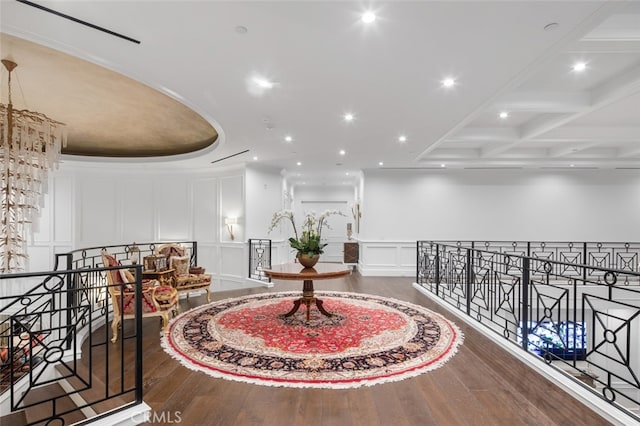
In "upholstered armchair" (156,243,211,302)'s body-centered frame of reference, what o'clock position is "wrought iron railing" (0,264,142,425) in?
The wrought iron railing is roughly at 2 o'clock from the upholstered armchair.

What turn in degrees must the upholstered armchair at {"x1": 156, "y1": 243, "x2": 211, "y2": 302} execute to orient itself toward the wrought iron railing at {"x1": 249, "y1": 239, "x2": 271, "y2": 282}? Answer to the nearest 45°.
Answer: approximately 90° to its left

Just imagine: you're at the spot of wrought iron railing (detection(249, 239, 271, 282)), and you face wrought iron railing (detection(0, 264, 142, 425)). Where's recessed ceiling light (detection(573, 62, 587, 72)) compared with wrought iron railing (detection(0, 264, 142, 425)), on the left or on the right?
left

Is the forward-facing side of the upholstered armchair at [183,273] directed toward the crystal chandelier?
no

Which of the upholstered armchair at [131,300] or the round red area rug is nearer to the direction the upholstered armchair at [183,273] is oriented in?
the round red area rug

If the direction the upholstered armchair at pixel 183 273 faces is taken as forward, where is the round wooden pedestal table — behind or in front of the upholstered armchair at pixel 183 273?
in front

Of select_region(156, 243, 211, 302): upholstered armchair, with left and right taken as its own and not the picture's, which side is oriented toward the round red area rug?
front

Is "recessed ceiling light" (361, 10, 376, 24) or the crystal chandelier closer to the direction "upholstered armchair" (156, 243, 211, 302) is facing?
the recessed ceiling light

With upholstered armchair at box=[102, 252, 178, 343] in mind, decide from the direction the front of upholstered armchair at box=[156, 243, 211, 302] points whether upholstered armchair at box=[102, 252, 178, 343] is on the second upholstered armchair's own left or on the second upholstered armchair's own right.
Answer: on the second upholstered armchair's own right

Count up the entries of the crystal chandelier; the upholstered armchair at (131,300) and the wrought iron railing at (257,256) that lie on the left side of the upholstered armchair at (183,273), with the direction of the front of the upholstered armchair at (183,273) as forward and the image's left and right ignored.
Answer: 1

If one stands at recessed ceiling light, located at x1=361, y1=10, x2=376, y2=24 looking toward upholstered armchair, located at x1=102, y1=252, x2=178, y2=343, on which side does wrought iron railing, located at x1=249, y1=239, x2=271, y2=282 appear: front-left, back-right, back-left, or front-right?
front-right

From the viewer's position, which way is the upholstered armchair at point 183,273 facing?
facing the viewer and to the right of the viewer

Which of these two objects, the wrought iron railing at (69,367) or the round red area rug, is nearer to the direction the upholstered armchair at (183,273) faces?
the round red area rug
